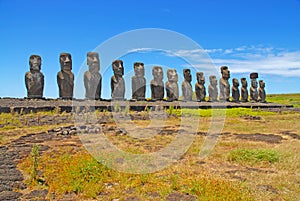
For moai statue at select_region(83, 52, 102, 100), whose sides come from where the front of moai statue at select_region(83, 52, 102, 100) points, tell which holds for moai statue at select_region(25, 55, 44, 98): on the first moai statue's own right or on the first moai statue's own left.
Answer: on the first moai statue's own right

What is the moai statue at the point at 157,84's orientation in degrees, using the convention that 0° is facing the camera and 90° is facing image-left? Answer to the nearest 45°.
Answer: approximately 315°

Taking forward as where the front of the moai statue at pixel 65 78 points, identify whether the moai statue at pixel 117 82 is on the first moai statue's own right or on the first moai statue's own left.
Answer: on the first moai statue's own left

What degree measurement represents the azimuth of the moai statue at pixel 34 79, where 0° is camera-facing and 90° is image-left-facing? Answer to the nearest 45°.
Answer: approximately 0°

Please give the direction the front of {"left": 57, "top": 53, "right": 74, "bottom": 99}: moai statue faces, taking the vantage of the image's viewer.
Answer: facing the viewer and to the right of the viewer

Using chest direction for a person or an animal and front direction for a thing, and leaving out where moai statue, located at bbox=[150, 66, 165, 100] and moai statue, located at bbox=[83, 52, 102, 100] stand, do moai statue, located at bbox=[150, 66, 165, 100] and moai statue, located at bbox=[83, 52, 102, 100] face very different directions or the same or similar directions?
same or similar directions

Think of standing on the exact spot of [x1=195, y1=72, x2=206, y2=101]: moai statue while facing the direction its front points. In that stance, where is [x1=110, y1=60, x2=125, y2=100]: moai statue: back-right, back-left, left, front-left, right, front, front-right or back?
right

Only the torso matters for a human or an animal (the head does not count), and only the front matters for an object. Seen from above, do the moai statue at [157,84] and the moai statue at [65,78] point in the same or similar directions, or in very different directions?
same or similar directions

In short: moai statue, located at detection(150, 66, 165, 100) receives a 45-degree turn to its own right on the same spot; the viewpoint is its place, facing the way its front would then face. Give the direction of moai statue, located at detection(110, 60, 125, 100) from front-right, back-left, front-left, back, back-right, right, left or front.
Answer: front-right

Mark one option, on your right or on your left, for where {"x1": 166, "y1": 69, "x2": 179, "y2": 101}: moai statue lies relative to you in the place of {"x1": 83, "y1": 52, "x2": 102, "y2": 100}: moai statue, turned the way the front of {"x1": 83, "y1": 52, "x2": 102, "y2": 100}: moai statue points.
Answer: on your left

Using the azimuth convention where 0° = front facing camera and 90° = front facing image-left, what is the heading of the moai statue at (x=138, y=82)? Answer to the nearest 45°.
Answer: approximately 315°

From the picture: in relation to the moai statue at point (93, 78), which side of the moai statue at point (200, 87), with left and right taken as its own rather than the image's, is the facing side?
right

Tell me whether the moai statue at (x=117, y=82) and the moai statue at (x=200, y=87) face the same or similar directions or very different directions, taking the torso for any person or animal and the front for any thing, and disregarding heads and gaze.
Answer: same or similar directions

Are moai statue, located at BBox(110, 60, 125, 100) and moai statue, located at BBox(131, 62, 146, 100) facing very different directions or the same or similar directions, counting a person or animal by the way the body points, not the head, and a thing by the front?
same or similar directions

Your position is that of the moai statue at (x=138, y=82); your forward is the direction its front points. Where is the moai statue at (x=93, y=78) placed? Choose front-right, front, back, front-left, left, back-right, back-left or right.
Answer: right

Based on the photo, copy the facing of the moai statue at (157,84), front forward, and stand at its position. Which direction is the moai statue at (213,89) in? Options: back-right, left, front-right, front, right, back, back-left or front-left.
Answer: left

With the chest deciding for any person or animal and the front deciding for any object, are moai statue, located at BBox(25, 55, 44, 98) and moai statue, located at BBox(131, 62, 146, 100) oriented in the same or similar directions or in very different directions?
same or similar directions
